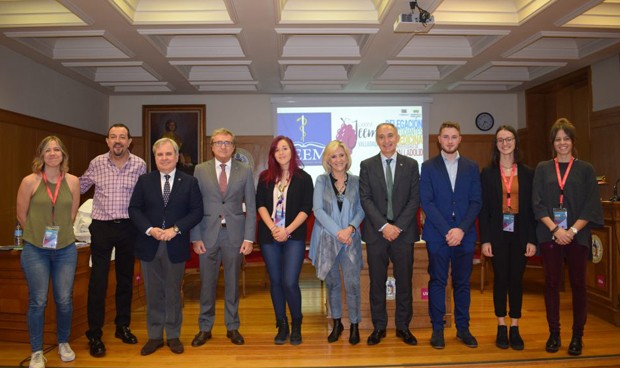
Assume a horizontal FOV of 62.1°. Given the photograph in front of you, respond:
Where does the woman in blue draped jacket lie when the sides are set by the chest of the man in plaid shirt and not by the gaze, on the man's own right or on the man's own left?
on the man's own left

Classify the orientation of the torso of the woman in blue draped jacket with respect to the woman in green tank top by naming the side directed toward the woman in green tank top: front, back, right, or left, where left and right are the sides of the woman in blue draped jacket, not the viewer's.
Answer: right

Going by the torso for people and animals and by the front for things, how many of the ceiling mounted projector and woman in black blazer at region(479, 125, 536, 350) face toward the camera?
1

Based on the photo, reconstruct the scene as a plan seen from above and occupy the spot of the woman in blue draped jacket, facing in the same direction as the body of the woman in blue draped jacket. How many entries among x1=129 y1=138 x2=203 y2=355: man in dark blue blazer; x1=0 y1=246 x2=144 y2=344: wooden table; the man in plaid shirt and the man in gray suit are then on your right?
4

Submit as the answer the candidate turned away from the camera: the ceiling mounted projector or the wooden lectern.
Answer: the ceiling mounted projector
